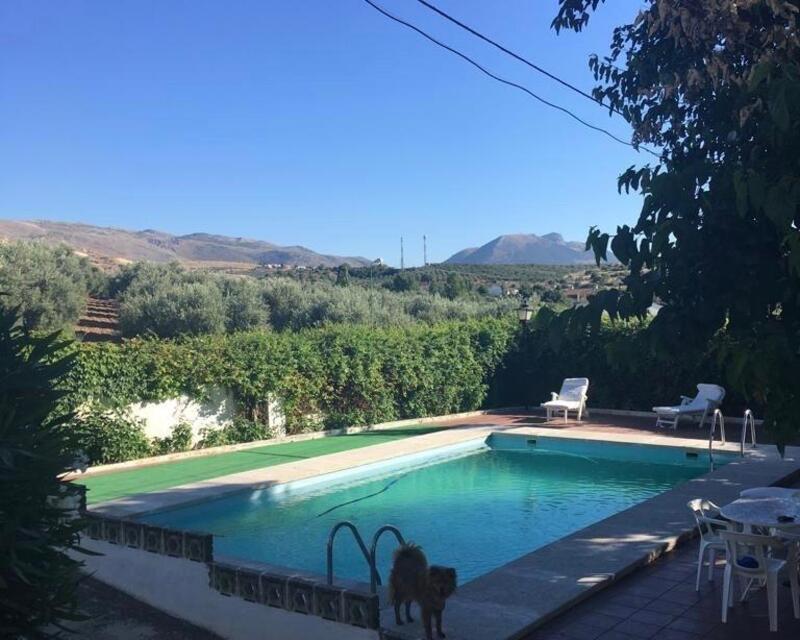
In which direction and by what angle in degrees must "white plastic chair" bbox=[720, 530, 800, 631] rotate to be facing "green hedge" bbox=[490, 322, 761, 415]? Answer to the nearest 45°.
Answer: approximately 45° to its left

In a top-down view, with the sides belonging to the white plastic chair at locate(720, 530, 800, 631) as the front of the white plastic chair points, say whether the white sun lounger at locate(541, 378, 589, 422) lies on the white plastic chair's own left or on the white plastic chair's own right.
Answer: on the white plastic chair's own left

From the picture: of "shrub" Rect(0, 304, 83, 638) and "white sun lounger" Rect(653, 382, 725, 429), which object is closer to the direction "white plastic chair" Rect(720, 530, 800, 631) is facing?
the white sun lounger

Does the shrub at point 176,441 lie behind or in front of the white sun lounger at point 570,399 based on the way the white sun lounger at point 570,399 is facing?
in front

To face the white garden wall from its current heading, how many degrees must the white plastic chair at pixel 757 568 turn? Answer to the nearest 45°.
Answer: approximately 90° to its left

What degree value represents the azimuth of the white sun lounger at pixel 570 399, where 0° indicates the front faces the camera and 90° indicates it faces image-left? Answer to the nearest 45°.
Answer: approximately 45°

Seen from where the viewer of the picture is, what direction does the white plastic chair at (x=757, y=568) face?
facing away from the viewer and to the right of the viewer

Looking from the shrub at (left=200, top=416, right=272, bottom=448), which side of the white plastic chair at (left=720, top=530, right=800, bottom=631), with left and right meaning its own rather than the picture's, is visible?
left

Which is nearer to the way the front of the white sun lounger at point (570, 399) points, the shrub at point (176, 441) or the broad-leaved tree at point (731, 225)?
the shrub

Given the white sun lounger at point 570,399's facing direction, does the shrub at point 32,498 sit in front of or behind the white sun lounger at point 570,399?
in front

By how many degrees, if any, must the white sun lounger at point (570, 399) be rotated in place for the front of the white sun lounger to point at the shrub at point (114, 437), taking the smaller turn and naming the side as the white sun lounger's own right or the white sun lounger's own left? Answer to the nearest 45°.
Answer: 0° — it already faces it

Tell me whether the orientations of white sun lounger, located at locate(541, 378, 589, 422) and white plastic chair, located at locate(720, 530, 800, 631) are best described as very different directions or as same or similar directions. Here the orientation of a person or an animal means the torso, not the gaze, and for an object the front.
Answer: very different directions

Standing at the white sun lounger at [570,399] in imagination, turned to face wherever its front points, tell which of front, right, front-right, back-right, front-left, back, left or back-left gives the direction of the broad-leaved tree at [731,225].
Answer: front-left

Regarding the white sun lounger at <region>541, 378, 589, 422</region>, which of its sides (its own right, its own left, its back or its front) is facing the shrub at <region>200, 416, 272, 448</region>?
front

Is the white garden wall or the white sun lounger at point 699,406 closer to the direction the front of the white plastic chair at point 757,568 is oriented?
the white sun lounger

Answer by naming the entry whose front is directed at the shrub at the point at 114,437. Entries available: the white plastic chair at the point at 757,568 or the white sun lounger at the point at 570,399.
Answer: the white sun lounger
